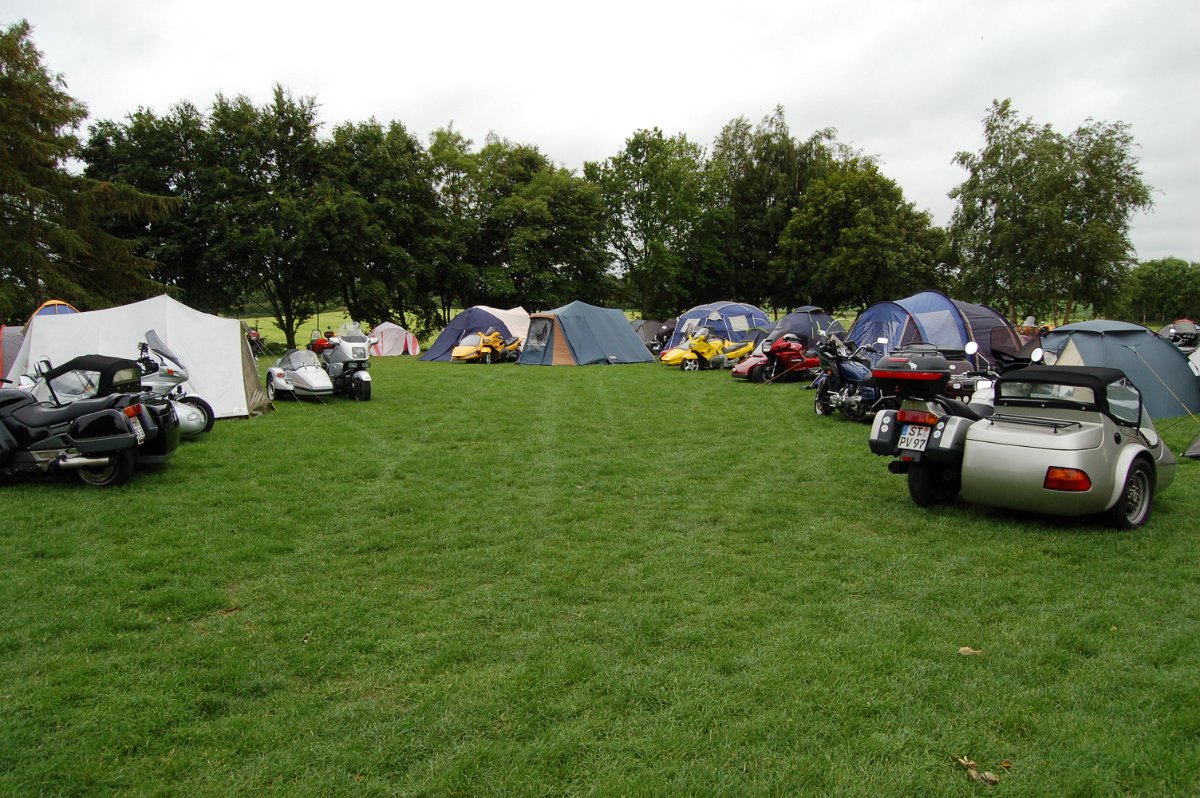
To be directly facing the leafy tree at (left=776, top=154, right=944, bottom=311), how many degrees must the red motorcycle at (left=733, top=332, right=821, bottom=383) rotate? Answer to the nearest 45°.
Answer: approximately 135° to its right

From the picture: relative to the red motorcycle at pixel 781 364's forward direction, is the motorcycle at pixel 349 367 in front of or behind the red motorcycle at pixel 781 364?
in front

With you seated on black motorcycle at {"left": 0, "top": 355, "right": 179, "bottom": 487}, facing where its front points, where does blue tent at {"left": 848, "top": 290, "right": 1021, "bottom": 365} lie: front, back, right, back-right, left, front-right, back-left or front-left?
back-right

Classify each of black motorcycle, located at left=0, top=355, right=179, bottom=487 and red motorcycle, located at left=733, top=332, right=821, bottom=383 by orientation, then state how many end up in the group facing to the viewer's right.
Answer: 0

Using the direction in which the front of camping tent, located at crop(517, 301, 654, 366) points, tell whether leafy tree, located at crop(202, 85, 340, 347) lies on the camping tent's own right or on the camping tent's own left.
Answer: on the camping tent's own right

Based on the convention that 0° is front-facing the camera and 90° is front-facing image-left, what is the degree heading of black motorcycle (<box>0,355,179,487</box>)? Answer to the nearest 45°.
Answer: approximately 135°
